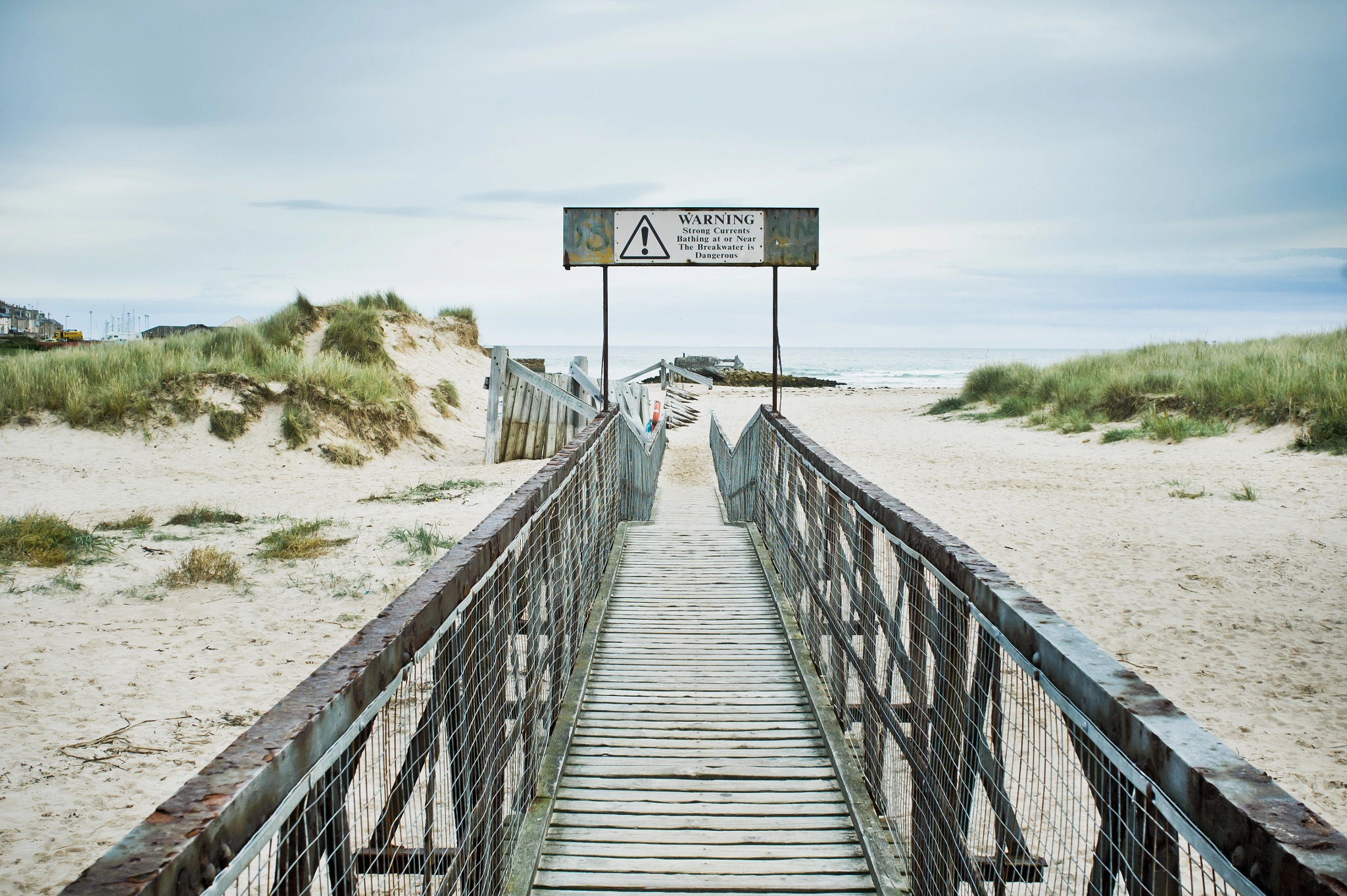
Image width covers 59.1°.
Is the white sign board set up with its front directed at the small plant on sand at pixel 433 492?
no

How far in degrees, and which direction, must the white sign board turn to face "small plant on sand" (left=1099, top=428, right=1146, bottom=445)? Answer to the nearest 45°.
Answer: approximately 135° to its left

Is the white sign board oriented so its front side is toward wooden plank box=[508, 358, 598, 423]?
no

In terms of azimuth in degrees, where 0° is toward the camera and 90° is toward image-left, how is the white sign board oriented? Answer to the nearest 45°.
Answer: approximately 0°

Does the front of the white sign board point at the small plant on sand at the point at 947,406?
no

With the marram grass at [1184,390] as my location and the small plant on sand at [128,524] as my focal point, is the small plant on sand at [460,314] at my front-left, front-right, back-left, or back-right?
front-right

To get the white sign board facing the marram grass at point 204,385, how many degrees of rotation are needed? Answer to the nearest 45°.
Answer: approximately 135° to its right

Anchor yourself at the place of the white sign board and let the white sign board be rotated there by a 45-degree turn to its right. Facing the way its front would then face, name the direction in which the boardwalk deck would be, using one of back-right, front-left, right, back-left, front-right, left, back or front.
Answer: front-left

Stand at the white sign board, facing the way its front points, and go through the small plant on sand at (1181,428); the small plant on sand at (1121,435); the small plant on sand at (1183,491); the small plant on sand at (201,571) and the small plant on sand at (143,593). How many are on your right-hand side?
2

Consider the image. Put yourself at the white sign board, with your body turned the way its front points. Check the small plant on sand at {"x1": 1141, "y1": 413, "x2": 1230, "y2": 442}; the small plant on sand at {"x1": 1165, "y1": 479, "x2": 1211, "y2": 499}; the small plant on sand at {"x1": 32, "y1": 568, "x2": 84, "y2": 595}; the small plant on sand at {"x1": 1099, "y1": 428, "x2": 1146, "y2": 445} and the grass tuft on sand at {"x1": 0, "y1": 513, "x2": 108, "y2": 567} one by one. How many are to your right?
2

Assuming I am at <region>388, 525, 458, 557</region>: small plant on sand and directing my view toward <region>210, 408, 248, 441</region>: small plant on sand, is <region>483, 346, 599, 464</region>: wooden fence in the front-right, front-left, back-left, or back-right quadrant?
front-right

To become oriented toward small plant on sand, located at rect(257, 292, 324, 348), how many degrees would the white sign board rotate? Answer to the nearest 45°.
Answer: approximately 135° to its right

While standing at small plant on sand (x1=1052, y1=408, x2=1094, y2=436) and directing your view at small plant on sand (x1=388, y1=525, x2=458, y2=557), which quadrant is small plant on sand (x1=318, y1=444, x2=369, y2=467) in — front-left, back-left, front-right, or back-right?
front-right
